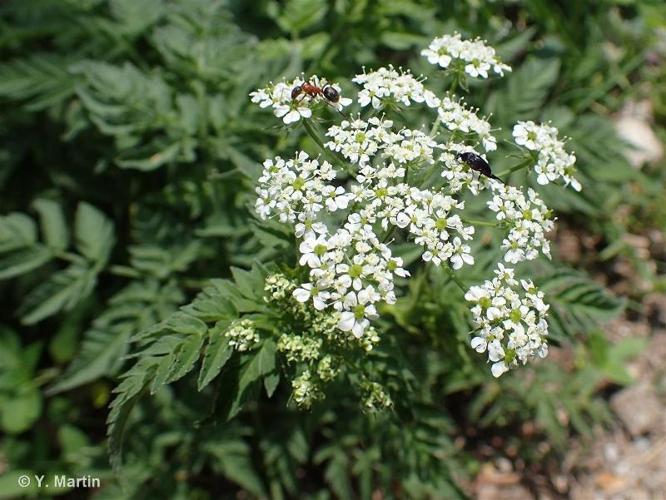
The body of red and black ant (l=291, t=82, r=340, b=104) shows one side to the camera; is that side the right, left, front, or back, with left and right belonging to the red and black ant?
left
